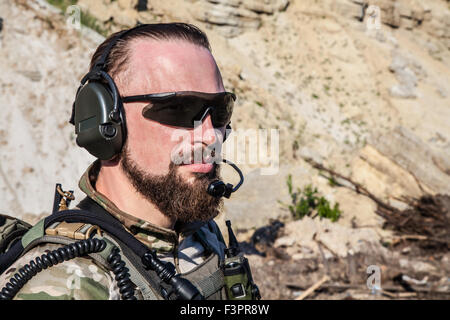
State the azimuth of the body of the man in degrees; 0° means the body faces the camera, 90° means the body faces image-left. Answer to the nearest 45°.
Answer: approximately 315°

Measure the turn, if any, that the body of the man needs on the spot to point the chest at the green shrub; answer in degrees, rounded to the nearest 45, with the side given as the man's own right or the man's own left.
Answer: approximately 90° to the man's own left

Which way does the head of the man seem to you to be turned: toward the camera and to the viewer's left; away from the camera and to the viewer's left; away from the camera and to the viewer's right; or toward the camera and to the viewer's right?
toward the camera and to the viewer's right
